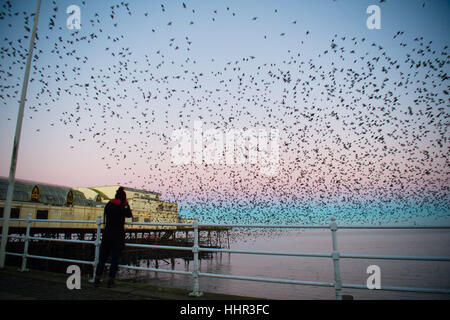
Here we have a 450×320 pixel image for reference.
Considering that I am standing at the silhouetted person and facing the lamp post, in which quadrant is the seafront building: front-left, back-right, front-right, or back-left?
front-right

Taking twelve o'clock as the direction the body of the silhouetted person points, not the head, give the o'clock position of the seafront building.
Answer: The seafront building is roughly at 10 o'clock from the silhouetted person.

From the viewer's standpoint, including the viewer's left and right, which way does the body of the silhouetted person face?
facing away from the viewer and to the right of the viewer

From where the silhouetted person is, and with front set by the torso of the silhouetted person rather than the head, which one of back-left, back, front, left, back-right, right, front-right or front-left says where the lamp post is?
left

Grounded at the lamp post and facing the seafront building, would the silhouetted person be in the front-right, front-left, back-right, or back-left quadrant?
back-right
